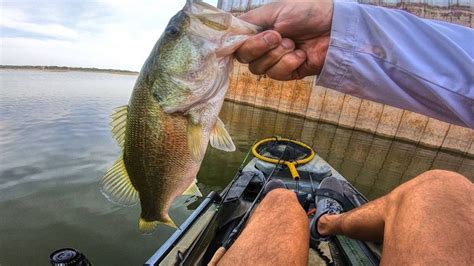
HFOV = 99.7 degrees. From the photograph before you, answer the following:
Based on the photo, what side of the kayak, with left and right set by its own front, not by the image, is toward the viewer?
back
